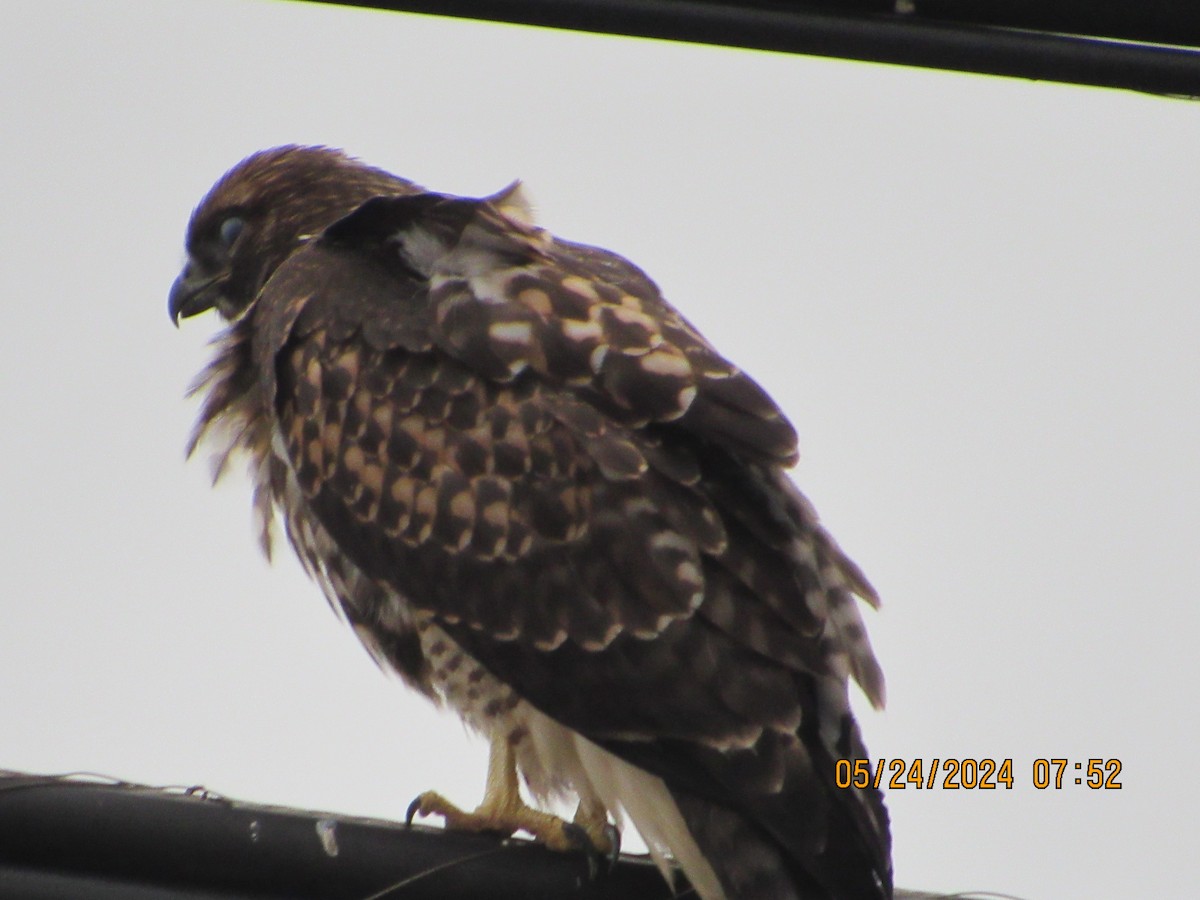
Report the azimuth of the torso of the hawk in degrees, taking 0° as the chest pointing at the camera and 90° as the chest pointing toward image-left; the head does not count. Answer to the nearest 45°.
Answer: approximately 90°
